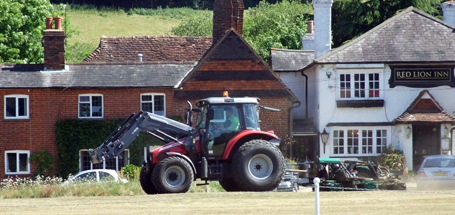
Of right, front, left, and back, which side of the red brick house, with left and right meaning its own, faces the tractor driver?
front

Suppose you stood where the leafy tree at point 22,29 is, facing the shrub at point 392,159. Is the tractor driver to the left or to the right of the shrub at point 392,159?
right

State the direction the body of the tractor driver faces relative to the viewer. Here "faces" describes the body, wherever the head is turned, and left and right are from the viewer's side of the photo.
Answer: facing to the left of the viewer

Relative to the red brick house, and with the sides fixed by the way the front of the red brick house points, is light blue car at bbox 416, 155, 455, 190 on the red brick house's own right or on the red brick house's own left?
on the red brick house's own left

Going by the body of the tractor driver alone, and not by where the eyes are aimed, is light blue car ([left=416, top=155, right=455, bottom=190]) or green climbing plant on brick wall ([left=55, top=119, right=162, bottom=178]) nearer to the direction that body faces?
the green climbing plant on brick wall

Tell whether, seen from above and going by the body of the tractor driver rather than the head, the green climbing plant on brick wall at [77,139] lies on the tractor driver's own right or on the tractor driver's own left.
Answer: on the tractor driver's own right

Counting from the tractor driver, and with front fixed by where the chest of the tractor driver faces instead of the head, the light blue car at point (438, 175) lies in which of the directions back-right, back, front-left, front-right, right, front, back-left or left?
back-right

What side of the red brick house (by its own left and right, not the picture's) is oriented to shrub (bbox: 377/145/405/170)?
left
